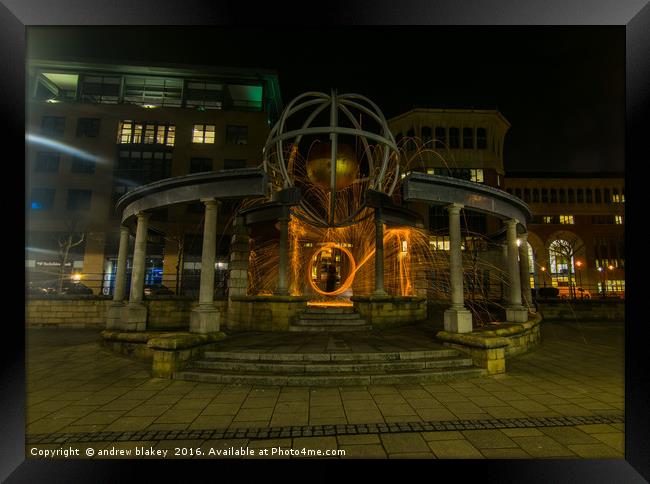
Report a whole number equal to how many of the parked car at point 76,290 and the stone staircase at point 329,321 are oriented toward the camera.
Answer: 1

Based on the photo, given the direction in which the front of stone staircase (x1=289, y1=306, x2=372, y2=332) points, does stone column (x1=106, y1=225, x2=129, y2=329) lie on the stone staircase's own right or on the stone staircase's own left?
on the stone staircase's own right

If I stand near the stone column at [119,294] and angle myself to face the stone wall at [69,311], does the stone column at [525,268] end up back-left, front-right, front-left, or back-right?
back-right

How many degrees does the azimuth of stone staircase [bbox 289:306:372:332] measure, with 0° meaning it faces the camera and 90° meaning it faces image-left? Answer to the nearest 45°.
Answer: approximately 0°

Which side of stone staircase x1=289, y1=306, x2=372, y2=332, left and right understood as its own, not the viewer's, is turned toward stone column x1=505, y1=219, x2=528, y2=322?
left
